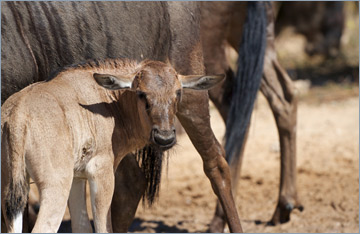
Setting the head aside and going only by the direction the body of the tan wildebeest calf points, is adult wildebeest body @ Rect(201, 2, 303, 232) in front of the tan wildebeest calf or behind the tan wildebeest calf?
in front

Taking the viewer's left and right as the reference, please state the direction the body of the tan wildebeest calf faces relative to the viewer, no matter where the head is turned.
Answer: facing away from the viewer and to the right of the viewer

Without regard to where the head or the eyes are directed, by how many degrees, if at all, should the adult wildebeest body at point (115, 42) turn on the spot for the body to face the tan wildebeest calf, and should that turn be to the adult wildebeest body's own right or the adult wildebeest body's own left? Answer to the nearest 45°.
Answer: approximately 90° to the adult wildebeest body's own left
